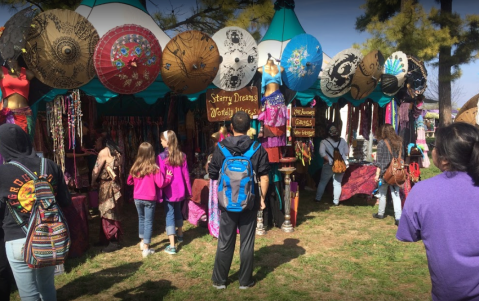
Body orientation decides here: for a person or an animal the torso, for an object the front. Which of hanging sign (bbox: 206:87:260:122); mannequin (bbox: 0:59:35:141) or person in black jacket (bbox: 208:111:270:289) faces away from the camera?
the person in black jacket

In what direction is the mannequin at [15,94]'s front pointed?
toward the camera

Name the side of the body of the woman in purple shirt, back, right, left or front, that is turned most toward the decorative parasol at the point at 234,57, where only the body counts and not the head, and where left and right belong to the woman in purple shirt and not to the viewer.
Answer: front

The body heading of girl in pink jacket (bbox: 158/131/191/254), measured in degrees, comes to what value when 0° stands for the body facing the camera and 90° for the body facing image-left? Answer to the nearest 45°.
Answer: approximately 135°

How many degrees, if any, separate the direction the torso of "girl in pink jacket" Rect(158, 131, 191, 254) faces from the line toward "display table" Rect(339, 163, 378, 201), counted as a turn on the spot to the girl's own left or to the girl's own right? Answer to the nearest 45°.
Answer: approximately 90° to the girl's own right

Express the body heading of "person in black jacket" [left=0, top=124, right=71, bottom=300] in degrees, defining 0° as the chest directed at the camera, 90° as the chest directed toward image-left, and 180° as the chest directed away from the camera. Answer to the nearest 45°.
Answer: approximately 180°

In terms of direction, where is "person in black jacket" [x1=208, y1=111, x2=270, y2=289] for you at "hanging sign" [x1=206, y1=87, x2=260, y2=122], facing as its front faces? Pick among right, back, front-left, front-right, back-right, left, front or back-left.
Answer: front

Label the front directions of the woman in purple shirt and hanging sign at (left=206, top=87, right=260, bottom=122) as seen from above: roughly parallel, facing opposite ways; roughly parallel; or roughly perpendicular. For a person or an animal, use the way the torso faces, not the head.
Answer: roughly parallel, facing opposite ways

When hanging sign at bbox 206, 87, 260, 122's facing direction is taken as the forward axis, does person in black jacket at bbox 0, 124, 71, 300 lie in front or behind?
in front

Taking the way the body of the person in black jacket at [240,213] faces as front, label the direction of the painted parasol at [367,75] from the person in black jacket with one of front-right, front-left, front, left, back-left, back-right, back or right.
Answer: front-right

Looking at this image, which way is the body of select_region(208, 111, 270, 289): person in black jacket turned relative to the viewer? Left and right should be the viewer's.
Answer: facing away from the viewer

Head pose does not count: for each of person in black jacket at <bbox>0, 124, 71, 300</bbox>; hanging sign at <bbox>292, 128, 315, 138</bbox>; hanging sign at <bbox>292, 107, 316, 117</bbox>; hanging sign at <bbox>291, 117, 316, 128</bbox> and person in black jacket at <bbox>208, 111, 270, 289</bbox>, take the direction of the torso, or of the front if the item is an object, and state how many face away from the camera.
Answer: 2

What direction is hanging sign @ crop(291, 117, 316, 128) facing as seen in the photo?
toward the camera

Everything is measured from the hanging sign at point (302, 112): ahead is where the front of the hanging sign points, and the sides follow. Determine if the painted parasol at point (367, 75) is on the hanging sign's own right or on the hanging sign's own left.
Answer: on the hanging sign's own left

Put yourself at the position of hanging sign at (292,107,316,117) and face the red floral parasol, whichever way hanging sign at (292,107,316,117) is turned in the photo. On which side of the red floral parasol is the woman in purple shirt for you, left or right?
left

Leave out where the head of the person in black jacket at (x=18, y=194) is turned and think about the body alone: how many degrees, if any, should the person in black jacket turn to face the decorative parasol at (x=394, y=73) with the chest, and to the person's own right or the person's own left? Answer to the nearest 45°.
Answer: approximately 90° to the person's own right
